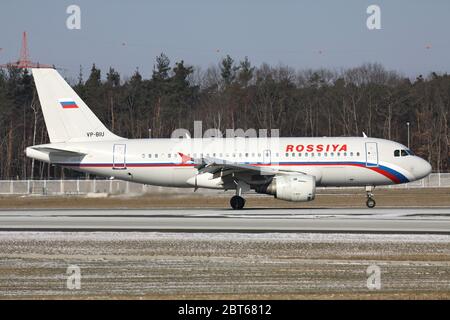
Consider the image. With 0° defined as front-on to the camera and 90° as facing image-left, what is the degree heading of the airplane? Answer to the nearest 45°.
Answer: approximately 270°
